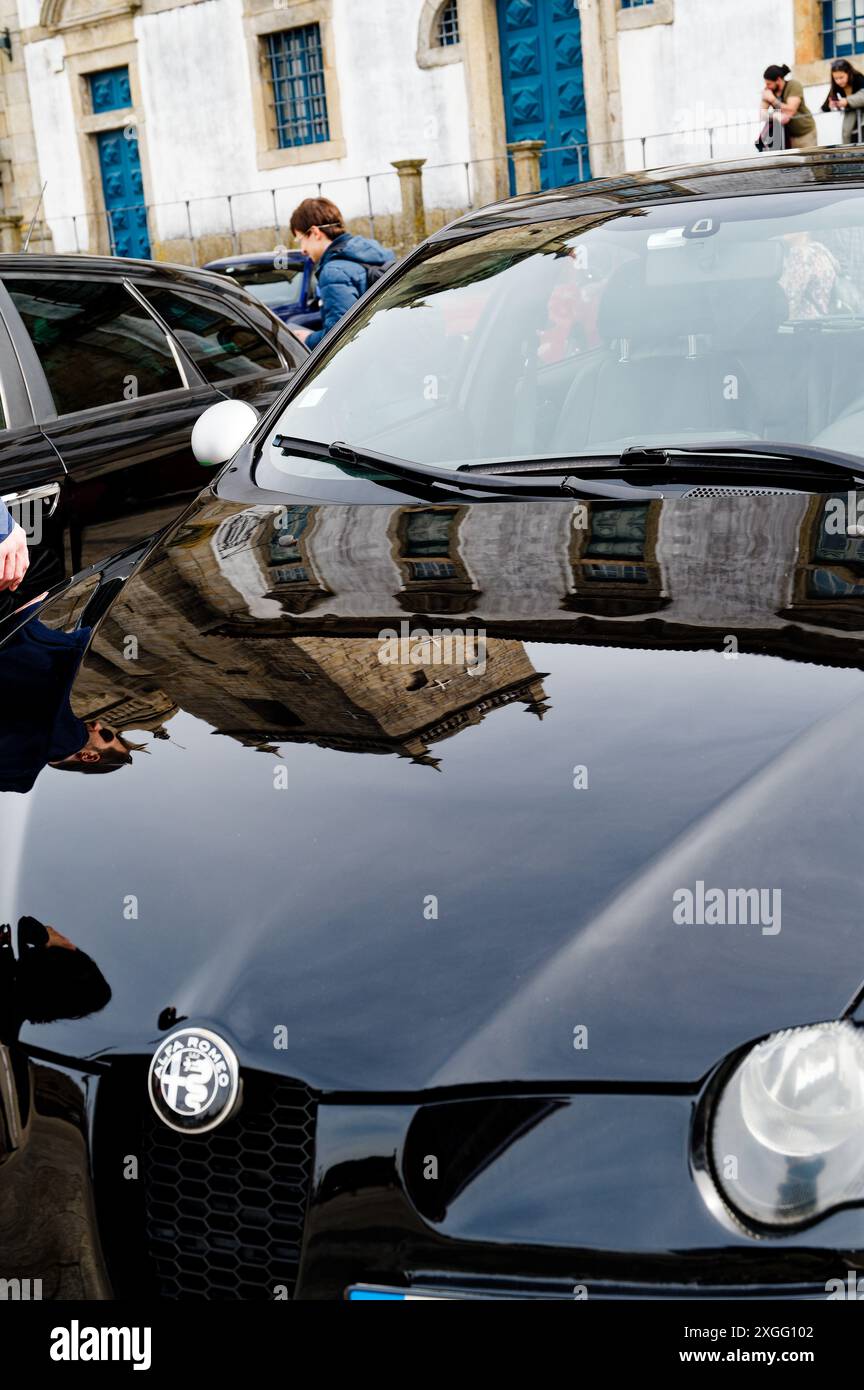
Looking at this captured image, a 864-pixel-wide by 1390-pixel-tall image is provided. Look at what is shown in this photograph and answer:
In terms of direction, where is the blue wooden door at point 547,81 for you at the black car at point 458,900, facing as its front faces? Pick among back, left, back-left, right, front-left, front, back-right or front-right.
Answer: back-right

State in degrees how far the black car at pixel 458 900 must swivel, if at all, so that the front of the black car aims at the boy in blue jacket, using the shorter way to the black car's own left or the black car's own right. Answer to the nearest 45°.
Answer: approximately 135° to the black car's own right

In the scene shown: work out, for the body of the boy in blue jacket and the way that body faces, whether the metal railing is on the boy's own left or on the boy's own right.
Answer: on the boy's own right

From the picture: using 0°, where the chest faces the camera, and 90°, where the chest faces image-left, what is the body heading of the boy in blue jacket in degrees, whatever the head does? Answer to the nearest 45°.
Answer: approximately 90°

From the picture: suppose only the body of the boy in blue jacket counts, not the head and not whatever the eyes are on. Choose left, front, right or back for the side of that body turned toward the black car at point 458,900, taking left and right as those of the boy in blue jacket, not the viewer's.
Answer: left

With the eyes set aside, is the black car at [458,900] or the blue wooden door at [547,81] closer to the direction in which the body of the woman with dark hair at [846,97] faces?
the black car

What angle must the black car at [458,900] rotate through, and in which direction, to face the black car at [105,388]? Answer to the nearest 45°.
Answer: approximately 135° to its right
